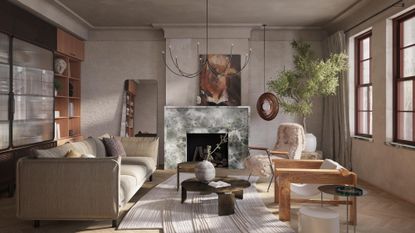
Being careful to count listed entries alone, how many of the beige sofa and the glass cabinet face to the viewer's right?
2

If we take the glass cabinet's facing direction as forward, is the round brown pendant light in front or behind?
in front

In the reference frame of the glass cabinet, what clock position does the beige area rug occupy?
The beige area rug is roughly at 2 o'clock from the glass cabinet.

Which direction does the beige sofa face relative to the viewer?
to the viewer's right

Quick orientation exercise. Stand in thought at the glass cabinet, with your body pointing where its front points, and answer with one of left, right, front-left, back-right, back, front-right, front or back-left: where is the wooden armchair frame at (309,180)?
front-right

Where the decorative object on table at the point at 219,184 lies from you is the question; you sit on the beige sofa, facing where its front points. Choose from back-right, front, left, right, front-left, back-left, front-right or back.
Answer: front

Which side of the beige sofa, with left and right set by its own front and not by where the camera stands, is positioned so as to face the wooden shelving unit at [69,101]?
left

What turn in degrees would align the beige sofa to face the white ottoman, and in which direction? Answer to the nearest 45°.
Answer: approximately 45° to its right

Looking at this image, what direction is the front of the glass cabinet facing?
to the viewer's right

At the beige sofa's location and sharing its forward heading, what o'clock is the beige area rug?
The beige area rug is roughly at 12 o'clock from the beige sofa.
